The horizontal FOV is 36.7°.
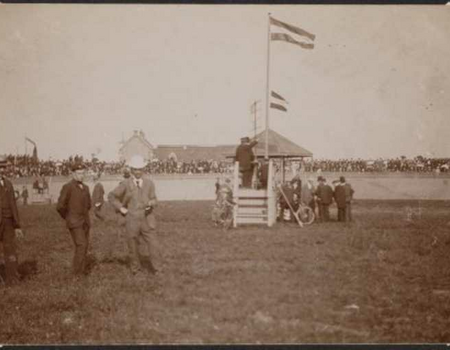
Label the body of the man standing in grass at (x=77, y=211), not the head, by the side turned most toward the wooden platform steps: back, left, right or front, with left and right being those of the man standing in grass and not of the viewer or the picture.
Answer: left

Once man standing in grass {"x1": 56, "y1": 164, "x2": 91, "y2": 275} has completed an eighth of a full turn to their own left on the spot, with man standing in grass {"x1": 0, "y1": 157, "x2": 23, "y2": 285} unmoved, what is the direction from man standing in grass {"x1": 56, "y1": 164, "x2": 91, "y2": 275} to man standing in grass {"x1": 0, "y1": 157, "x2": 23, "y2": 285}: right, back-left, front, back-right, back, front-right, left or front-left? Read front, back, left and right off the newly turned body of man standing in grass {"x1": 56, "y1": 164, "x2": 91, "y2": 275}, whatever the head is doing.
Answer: back

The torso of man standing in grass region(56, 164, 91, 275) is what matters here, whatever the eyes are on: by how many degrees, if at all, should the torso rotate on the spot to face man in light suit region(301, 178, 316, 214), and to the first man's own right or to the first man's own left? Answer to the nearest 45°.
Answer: approximately 90° to the first man's own left

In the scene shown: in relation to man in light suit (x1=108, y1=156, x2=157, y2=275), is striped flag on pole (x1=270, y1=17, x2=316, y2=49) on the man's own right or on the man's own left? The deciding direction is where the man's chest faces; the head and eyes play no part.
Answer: on the man's own left

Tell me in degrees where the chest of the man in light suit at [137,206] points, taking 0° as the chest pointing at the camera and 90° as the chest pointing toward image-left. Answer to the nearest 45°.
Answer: approximately 0°

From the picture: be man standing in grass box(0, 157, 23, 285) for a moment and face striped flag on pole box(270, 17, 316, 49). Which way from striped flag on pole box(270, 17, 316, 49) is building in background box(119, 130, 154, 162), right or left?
left

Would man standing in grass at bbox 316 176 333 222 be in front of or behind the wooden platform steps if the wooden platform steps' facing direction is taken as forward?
behind

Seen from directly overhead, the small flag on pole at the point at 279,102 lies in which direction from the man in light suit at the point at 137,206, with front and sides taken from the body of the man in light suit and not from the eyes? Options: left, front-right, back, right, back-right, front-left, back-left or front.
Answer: back-left
